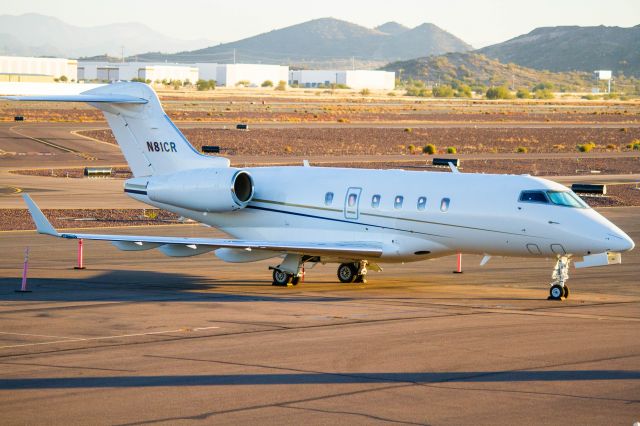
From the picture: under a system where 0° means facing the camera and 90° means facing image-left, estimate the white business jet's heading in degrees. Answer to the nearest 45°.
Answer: approximately 315°
